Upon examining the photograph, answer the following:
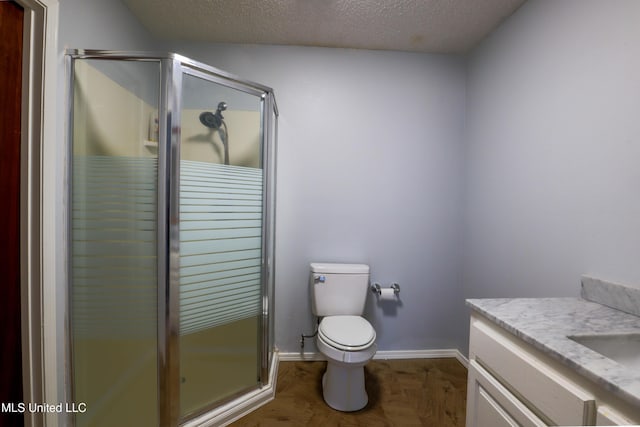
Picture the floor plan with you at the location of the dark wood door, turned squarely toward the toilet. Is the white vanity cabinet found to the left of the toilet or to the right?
right

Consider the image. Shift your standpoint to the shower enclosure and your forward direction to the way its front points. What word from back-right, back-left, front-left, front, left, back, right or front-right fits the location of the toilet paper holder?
front-left

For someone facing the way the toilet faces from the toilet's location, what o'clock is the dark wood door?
The dark wood door is roughly at 2 o'clock from the toilet.

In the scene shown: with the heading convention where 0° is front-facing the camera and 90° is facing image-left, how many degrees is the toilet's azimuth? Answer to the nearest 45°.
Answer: approximately 0°

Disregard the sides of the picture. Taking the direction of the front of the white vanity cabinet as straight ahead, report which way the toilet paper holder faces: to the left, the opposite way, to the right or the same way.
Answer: to the left

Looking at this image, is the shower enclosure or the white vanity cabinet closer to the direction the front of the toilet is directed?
the white vanity cabinet

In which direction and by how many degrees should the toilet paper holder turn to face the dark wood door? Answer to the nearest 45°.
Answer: approximately 45° to its right

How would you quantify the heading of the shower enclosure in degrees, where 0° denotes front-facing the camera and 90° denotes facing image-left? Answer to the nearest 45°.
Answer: approximately 315°

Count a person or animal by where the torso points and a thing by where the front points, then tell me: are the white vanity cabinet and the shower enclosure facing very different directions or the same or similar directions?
very different directions

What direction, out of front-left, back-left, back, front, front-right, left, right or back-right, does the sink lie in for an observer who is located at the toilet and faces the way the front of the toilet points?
front-left

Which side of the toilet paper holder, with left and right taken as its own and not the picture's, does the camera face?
front

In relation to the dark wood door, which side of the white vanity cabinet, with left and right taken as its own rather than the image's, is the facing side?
front

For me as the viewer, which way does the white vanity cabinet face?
facing the viewer and to the left of the viewer

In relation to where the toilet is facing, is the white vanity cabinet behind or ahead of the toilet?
ahead
